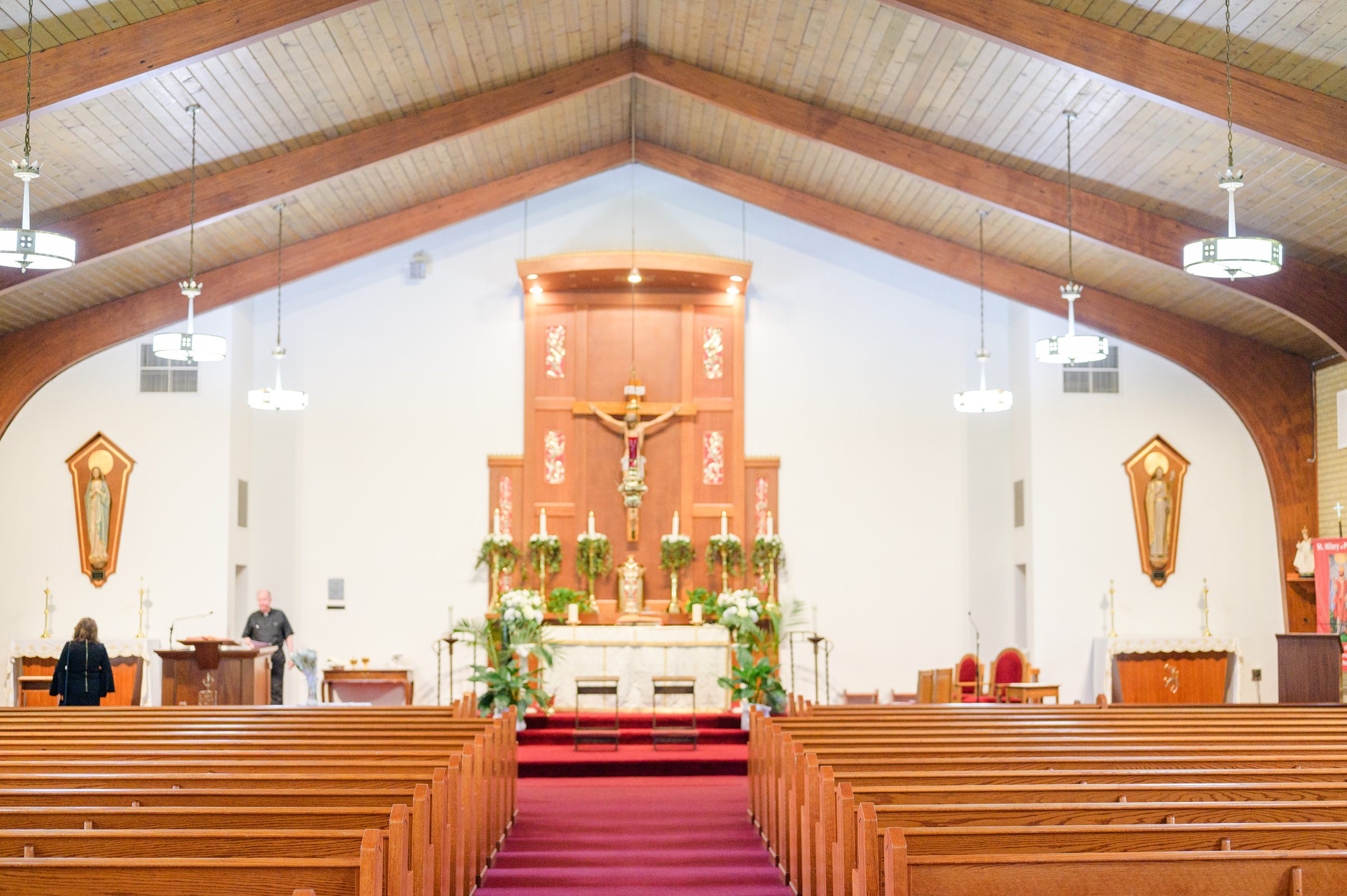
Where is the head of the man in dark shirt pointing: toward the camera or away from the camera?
toward the camera

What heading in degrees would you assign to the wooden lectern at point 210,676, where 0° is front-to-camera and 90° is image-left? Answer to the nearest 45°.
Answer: approximately 0°

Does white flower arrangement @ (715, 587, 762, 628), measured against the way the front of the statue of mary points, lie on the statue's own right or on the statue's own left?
on the statue's own left

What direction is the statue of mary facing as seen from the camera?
toward the camera

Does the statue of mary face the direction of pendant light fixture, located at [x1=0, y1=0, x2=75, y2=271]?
yes

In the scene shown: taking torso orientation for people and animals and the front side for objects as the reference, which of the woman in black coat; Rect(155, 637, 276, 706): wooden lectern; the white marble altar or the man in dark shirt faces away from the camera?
the woman in black coat

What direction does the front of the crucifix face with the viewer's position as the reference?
facing the viewer

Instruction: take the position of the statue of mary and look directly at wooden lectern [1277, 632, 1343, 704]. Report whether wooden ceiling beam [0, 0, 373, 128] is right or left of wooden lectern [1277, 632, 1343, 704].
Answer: right

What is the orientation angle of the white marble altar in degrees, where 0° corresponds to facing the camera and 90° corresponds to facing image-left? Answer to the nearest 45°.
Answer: approximately 0°
